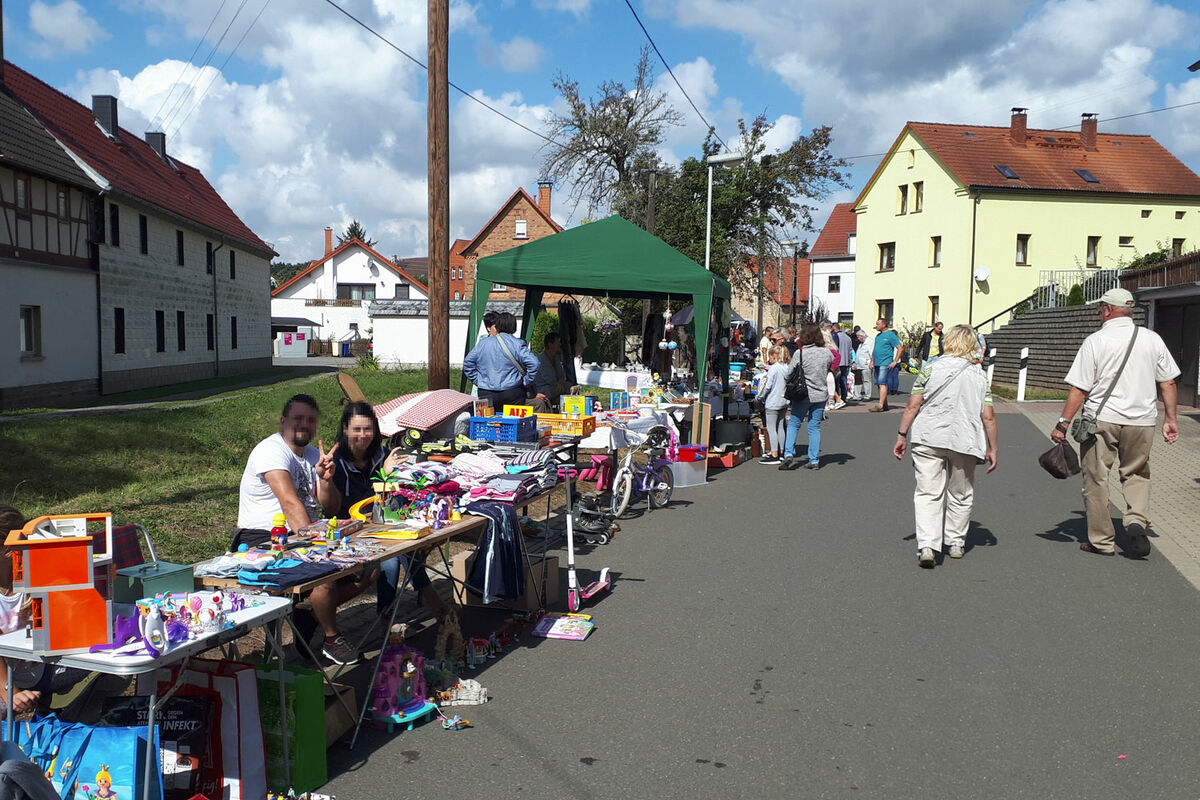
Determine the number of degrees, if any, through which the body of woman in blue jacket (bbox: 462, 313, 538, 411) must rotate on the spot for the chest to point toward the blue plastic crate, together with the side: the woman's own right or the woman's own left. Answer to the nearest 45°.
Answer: approximately 180°

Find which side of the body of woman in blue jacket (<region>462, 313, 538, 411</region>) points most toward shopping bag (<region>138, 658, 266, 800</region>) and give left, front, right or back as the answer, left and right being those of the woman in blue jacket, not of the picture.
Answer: back

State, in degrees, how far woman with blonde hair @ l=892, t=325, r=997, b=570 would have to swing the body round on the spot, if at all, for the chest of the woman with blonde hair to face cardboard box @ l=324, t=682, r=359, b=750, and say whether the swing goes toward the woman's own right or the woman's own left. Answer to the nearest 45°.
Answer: approximately 135° to the woman's own left

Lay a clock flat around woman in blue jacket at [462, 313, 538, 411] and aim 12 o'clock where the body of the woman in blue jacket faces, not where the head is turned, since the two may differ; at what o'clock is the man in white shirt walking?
The man in white shirt walking is roughly at 4 o'clock from the woman in blue jacket.

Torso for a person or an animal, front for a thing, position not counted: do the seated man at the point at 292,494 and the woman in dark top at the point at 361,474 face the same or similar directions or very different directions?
same or similar directions

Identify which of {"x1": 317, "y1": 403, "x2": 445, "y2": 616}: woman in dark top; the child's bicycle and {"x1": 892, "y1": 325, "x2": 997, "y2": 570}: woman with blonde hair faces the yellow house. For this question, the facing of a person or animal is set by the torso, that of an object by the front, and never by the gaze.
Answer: the woman with blonde hair

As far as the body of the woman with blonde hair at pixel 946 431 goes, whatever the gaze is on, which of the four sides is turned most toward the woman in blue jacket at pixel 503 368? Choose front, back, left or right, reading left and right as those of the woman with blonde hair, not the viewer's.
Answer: left

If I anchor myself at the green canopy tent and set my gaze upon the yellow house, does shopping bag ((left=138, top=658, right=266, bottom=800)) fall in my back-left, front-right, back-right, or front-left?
back-right

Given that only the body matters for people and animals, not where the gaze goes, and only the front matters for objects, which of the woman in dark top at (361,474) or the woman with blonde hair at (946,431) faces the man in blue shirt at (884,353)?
the woman with blonde hair

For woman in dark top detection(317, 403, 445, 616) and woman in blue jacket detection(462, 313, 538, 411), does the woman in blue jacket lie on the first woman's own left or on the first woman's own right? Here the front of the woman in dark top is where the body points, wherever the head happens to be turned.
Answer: on the first woman's own left

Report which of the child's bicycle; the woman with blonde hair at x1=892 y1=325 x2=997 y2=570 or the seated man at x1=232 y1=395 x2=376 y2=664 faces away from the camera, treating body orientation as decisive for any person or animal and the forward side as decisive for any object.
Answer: the woman with blonde hair

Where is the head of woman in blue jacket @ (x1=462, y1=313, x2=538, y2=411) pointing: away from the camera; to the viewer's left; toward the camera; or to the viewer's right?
away from the camera

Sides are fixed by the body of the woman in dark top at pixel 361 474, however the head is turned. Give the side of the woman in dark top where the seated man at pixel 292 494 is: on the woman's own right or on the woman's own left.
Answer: on the woman's own right

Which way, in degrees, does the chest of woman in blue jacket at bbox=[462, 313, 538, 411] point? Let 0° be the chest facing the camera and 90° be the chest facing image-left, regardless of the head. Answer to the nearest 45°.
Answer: approximately 180°

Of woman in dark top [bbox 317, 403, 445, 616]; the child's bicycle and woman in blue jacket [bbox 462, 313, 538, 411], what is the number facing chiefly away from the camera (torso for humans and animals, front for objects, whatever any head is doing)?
1

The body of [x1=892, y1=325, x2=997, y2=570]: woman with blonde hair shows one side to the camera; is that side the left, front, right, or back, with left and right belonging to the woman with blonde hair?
back

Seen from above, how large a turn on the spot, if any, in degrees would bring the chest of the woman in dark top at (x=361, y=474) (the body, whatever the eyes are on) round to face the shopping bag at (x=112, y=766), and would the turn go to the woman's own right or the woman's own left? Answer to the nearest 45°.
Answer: approximately 45° to the woman's own right

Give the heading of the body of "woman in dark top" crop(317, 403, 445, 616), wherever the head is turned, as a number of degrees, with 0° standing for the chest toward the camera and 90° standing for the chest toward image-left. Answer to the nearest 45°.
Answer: approximately 315°

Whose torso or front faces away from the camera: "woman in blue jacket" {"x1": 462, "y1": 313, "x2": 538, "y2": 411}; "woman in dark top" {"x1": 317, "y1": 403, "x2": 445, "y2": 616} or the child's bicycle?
the woman in blue jacket

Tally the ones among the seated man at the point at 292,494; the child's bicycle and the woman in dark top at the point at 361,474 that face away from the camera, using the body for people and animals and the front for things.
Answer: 0
